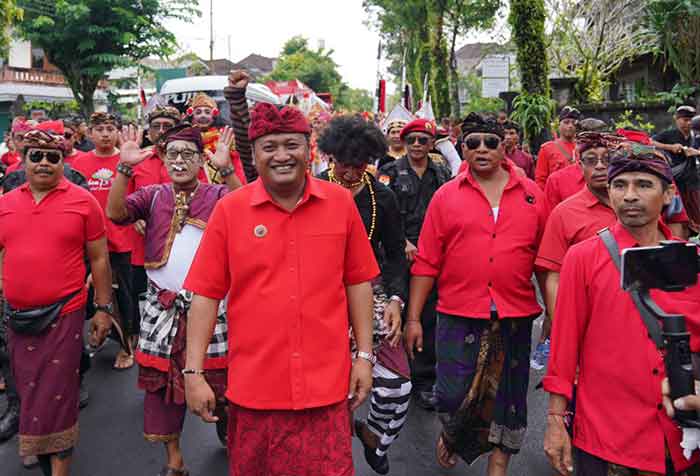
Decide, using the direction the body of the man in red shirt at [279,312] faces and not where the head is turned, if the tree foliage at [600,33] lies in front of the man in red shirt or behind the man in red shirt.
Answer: behind

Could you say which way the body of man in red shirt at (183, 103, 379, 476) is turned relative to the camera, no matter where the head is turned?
toward the camera

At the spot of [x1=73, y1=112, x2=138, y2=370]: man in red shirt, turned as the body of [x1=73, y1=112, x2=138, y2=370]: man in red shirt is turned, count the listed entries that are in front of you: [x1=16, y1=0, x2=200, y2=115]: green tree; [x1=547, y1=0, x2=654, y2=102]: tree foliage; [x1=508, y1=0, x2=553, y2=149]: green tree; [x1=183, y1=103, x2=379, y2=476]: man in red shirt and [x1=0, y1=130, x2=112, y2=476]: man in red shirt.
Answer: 2

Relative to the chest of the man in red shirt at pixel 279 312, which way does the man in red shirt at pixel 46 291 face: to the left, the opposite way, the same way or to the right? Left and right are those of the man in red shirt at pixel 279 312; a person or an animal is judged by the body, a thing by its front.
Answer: the same way

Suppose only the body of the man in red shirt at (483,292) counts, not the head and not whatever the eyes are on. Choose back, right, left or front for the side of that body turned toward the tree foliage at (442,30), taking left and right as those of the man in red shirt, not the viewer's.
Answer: back

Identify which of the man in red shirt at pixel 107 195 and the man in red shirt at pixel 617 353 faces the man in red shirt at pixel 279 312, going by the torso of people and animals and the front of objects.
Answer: the man in red shirt at pixel 107 195

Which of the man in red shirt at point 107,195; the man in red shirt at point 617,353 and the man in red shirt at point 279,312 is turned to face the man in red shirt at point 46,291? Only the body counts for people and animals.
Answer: the man in red shirt at point 107,195

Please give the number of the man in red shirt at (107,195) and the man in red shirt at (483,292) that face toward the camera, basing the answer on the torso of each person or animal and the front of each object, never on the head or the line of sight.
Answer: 2

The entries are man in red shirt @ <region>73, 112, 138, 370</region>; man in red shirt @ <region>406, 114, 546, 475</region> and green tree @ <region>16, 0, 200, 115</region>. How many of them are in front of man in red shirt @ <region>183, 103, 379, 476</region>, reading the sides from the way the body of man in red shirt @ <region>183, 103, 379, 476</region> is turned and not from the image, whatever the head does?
0

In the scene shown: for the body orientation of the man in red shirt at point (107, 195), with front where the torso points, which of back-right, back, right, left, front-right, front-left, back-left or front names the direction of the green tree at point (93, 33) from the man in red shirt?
back

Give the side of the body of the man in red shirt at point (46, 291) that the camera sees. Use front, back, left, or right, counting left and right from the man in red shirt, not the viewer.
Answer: front

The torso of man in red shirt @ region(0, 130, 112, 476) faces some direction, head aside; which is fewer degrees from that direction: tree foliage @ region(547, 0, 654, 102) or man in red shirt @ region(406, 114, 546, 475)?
the man in red shirt

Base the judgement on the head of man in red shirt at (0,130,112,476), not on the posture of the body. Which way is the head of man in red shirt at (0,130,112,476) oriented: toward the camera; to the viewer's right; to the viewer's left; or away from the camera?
toward the camera

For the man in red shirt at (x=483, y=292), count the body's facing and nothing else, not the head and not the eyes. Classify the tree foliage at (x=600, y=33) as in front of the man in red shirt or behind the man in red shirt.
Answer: behind

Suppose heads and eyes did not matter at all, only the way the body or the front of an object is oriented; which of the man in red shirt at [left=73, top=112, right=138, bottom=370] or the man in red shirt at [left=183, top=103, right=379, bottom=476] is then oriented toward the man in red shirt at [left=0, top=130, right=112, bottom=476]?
the man in red shirt at [left=73, top=112, right=138, bottom=370]

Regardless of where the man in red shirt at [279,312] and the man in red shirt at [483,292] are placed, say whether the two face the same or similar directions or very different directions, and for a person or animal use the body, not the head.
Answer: same or similar directions

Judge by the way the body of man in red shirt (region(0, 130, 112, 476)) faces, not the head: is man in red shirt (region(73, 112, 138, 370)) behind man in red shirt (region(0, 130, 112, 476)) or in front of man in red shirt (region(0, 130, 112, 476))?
behind

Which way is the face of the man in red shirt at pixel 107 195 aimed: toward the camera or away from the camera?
toward the camera

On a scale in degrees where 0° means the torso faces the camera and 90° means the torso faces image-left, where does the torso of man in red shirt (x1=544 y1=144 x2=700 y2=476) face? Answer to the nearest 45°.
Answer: approximately 315°

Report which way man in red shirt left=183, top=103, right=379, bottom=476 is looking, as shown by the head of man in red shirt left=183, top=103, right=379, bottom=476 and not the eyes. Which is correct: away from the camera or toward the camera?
toward the camera

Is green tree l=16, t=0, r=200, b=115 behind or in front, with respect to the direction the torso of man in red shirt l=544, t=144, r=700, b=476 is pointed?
behind
